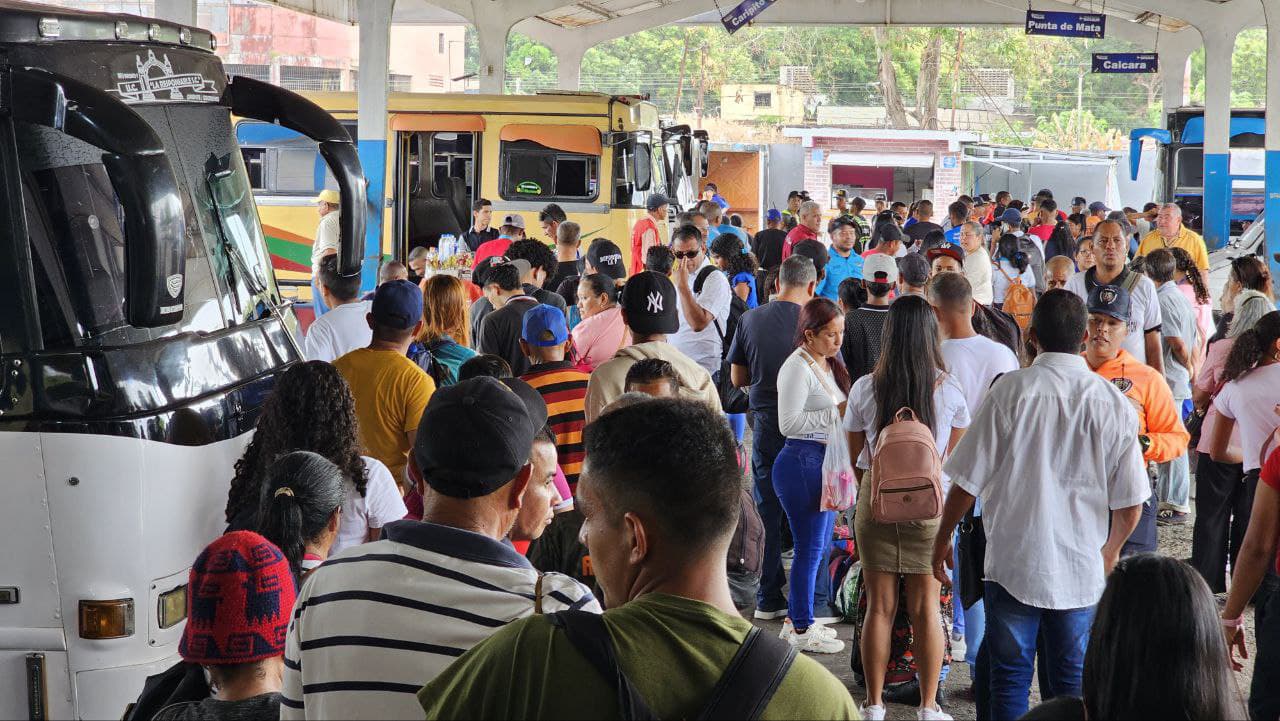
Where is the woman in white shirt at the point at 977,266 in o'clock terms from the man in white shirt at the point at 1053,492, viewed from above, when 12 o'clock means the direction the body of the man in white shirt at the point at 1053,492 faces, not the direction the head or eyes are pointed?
the woman in white shirt at the point at 977,266 is roughly at 12 o'clock from the man in white shirt at the point at 1053,492.

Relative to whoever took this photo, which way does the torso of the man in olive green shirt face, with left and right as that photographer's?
facing away from the viewer and to the left of the viewer

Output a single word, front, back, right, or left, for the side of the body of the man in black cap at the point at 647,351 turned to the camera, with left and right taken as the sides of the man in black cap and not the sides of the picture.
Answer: back

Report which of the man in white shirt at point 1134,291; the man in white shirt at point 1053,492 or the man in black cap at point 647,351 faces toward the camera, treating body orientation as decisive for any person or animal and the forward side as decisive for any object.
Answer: the man in white shirt at point 1134,291

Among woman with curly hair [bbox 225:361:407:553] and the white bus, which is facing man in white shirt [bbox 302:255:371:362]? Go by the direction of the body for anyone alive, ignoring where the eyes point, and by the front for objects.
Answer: the woman with curly hair

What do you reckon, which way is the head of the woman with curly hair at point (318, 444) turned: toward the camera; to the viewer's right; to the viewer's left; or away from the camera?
away from the camera

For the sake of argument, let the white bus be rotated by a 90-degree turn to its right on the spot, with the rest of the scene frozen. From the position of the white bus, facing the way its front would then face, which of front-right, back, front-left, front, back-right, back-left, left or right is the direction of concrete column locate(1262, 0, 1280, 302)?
back

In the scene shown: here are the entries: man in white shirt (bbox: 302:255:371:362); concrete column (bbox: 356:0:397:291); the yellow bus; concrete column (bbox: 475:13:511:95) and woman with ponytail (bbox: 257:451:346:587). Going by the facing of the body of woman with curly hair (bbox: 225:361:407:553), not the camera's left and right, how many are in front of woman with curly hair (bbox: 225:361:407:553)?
4

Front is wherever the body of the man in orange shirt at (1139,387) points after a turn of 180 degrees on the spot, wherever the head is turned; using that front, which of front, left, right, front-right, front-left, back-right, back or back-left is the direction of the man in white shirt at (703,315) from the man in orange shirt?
left

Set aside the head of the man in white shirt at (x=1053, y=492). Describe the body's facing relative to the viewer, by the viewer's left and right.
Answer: facing away from the viewer

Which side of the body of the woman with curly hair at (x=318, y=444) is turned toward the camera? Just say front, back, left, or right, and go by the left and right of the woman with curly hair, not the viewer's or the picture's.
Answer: back

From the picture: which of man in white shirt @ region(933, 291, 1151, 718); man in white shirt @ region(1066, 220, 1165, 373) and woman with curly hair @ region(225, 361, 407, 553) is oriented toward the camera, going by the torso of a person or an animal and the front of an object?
man in white shirt @ region(1066, 220, 1165, 373)

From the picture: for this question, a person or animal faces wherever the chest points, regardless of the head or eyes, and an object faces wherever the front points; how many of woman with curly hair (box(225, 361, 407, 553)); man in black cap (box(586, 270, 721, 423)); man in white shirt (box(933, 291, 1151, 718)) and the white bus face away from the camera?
3

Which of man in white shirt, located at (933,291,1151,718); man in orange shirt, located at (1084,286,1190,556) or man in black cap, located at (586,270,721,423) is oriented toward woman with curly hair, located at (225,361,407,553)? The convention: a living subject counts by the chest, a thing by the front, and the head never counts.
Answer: the man in orange shirt

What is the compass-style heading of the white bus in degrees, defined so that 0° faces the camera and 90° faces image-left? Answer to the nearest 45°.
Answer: approximately 315°

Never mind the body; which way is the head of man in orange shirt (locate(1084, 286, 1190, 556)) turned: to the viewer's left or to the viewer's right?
to the viewer's left

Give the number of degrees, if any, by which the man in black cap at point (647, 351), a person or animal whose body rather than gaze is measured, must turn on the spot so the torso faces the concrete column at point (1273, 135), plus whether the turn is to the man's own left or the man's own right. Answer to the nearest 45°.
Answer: approximately 45° to the man's own right

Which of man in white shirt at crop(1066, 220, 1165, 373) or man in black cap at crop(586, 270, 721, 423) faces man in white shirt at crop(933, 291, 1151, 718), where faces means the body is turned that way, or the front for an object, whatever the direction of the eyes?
man in white shirt at crop(1066, 220, 1165, 373)

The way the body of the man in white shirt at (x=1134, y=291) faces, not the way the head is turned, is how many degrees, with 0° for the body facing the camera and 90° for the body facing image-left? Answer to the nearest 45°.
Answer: approximately 0°
